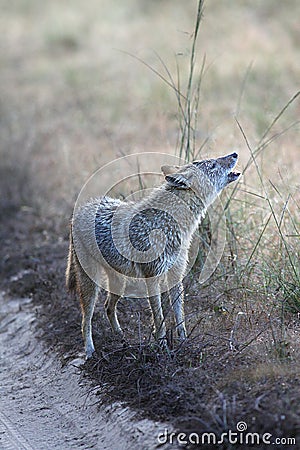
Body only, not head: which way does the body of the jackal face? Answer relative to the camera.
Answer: to the viewer's right
